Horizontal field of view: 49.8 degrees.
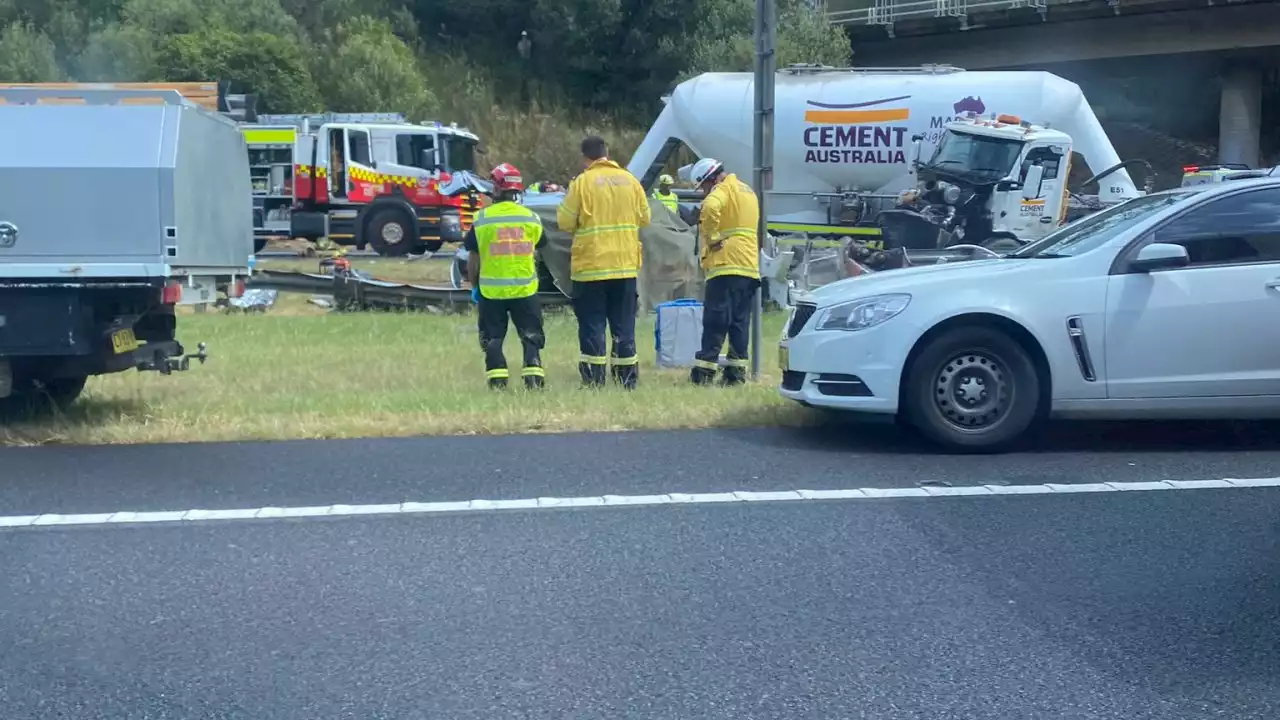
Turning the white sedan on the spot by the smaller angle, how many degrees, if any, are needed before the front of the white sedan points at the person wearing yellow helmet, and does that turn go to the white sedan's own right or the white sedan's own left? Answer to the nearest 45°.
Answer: approximately 45° to the white sedan's own right

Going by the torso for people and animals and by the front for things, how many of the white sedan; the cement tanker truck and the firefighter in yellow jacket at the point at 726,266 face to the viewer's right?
0

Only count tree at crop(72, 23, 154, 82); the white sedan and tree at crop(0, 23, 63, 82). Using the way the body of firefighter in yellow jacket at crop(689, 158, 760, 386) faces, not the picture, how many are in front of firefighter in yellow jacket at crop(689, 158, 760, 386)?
2

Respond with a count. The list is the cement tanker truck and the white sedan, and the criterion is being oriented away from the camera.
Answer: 0

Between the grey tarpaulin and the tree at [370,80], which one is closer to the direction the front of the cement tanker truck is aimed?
the grey tarpaulin

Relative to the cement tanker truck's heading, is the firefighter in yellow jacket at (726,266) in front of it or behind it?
in front

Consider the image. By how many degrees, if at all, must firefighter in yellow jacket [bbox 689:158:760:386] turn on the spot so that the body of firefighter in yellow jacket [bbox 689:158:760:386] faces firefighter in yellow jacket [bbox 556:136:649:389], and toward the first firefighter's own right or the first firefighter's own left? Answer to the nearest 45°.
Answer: approximately 45° to the first firefighter's own left

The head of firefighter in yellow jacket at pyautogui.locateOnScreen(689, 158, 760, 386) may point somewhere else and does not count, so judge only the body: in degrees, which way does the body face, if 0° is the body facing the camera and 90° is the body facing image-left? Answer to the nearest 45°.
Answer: approximately 135°

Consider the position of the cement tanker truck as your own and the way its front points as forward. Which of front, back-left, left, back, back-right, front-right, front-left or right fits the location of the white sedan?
front-left

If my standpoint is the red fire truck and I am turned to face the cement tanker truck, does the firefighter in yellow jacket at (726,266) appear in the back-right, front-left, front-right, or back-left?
front-right

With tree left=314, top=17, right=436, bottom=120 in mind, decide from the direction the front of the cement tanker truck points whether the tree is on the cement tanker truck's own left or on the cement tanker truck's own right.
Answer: on the cement tanker truck's own right

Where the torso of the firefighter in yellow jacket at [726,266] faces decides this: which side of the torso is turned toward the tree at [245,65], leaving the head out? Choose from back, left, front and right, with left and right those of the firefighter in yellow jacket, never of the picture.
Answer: front

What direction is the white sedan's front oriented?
to the viewer's left

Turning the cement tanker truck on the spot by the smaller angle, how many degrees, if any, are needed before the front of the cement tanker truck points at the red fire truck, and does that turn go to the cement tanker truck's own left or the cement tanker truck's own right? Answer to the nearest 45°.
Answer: approximately 45° to the cement tanker truck's own right

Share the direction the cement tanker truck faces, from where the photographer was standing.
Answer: facing the viewer and to the left of the viewer

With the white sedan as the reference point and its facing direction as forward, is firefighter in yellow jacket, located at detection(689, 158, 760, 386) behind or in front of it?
in front

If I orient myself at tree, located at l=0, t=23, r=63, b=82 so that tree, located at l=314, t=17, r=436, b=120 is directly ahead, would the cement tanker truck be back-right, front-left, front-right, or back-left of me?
front-right

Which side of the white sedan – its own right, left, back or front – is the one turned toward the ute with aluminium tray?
front
